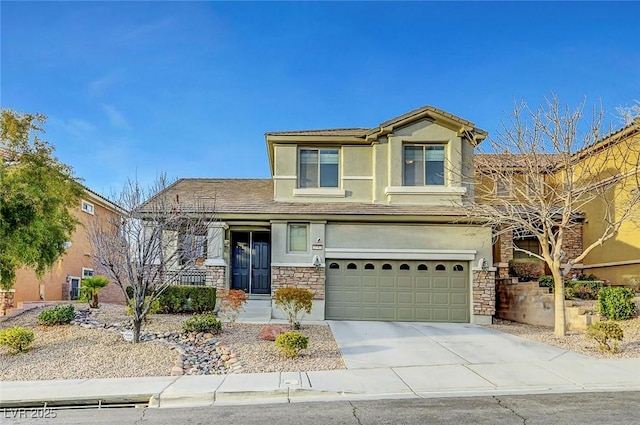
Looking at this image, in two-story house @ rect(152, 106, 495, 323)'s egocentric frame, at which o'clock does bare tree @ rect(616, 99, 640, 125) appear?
The bare tree is roughly at 10 o'clock from the two-story house.

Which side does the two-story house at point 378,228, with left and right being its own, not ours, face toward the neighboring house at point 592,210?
left

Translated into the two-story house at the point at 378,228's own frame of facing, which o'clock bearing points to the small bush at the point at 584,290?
The small bush is roughly at 9 o'clock from the two-story house.

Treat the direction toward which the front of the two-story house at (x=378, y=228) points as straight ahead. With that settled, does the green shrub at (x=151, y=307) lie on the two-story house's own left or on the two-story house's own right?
on the two-story house's own right

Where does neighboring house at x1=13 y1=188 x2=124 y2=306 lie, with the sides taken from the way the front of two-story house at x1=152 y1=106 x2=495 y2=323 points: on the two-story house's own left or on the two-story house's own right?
on the two-story house's own right

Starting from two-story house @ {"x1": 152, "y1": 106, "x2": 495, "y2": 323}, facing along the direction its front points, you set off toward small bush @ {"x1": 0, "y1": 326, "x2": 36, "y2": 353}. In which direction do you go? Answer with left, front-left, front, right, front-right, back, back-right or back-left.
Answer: front-right

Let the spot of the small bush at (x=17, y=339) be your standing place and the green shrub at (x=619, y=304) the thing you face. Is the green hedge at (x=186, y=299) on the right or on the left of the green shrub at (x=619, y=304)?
left

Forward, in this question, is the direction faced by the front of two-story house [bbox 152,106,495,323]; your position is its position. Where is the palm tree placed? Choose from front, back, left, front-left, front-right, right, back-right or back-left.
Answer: right

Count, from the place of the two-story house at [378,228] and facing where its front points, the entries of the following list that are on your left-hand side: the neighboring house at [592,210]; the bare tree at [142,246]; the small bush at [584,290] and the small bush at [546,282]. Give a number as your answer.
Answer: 3

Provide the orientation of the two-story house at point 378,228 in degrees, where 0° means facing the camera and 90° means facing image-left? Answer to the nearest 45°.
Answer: approximately 0°
